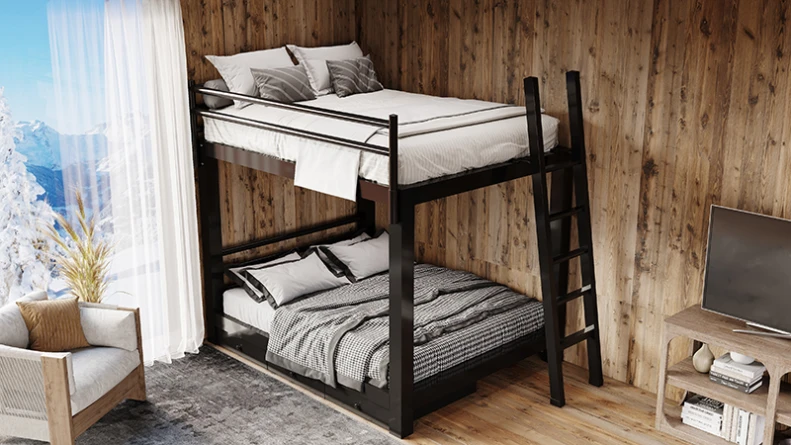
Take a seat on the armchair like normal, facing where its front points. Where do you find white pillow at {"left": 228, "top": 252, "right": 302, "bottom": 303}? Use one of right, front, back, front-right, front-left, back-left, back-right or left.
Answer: left

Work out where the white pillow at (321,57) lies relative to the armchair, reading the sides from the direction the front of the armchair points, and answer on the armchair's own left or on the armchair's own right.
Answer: on the armchair's own left

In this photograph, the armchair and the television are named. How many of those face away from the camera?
0

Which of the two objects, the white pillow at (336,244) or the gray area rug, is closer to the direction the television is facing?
the gray area rug

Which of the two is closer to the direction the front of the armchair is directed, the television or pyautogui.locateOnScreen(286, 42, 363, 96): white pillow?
the television

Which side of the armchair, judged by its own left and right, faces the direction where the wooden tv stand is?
front

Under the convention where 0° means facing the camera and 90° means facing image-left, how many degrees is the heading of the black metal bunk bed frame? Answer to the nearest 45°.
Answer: approximately 315°

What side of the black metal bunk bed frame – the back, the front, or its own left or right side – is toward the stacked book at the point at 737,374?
front

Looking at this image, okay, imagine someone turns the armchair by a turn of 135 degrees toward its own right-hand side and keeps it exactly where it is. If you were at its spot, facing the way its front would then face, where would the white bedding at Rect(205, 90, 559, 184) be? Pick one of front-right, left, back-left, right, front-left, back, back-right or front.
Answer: back

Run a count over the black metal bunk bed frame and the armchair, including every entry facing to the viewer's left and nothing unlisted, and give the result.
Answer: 0

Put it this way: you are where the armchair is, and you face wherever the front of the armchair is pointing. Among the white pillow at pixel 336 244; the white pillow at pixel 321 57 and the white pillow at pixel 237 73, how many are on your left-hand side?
3

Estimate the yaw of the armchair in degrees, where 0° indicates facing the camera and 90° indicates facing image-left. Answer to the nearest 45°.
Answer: approximately 315°

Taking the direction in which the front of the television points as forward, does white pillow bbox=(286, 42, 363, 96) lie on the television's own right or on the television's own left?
on the television's own right
